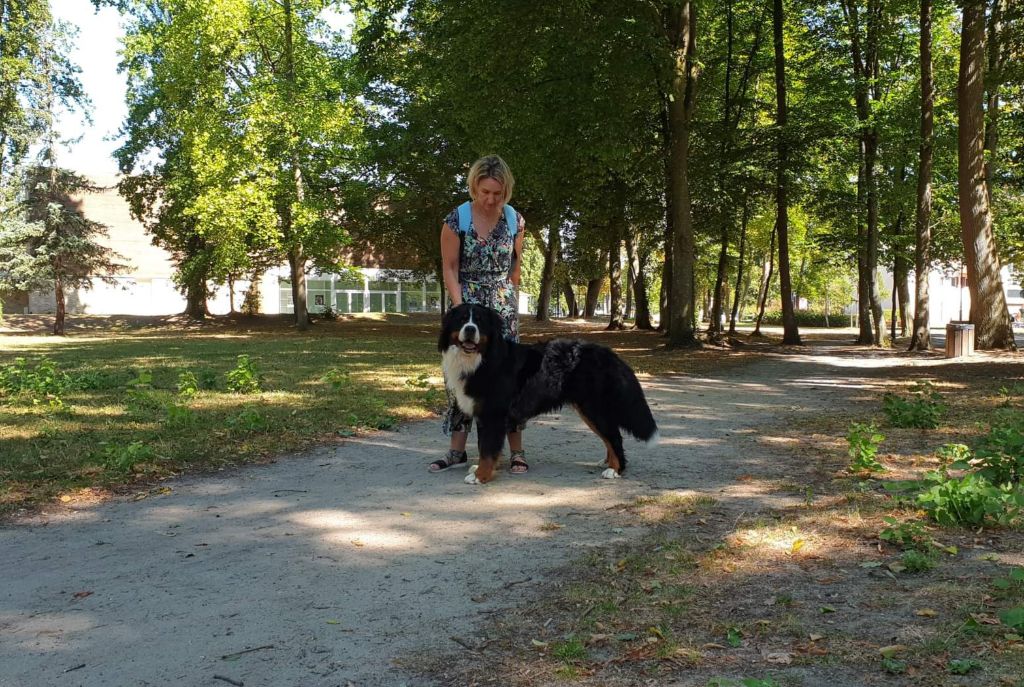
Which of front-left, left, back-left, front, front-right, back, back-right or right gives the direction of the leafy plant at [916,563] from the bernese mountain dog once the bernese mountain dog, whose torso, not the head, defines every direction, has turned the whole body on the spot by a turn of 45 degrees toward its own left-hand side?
left

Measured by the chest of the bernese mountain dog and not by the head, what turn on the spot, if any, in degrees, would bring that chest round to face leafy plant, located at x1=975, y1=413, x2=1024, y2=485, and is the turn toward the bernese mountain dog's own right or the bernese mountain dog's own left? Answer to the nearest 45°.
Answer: approximately 180°

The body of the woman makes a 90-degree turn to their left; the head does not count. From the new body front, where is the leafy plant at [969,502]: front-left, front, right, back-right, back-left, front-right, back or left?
front-right

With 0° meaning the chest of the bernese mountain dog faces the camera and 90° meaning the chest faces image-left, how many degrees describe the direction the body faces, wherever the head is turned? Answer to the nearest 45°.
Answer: approximately 90°

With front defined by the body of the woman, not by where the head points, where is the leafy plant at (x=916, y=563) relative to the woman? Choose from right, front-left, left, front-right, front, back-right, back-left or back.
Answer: front-left

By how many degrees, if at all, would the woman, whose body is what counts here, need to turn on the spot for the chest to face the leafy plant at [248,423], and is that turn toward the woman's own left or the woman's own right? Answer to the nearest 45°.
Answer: approximately 135° to the woman's own right

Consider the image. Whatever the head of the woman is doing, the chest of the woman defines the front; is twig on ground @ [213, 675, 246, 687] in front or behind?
in front

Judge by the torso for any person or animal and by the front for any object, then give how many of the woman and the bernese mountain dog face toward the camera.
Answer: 1

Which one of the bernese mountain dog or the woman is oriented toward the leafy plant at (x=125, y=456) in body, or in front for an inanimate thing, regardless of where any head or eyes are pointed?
the bernese mountain dog

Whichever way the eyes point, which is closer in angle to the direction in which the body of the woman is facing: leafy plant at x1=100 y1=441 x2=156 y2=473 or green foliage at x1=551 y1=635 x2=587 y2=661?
the green foliage

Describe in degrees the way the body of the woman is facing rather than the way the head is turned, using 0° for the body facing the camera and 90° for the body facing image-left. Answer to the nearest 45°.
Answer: approximately 0°

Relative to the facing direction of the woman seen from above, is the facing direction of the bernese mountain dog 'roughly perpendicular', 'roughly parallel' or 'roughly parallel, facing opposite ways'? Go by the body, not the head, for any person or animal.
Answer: roughly perpendicular

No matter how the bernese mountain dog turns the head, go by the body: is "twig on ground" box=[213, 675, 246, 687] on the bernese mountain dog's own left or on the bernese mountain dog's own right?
on the bernese mountain dog's own left

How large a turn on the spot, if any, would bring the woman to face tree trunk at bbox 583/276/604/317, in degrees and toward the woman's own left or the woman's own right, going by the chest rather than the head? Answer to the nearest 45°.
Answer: approximately 180°
